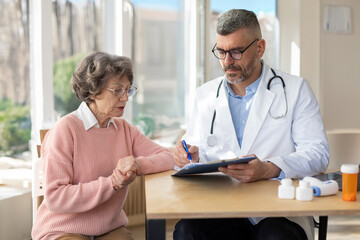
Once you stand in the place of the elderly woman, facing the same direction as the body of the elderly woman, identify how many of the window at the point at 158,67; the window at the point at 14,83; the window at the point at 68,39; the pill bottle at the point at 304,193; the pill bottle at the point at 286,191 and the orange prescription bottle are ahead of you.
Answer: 3

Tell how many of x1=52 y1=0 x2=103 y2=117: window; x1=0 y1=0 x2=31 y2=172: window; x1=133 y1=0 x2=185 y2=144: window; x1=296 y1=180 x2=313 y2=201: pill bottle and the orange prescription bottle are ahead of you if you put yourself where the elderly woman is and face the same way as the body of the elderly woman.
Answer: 2

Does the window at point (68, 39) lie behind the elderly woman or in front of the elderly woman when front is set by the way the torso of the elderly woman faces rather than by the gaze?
behind

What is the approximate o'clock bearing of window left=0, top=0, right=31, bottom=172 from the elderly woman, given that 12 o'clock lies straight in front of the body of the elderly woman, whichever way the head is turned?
The window is roughly at 7 o'clock from the elderly woman.

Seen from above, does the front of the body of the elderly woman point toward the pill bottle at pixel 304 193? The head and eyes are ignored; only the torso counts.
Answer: yes

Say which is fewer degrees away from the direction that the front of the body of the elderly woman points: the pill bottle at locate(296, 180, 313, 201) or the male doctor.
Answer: the pill bottle

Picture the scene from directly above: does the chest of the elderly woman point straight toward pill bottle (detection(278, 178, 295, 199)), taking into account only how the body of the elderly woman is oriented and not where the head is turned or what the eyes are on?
yes

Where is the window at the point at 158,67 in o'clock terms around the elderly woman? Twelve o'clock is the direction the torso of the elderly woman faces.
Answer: The window is roughly at 8 o'clock from the elderly woman.

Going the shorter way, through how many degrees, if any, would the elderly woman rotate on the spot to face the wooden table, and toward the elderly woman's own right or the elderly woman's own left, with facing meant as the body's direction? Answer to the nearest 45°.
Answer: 0° — they already face it

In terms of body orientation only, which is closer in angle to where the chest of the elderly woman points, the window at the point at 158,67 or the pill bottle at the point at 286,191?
the pill bottle

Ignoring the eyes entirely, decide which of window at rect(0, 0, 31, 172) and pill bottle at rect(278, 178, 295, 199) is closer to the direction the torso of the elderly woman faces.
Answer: the pill bottle

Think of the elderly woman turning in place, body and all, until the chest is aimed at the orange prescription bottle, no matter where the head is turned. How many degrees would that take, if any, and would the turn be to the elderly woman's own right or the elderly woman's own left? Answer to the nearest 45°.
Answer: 0° — they already face it

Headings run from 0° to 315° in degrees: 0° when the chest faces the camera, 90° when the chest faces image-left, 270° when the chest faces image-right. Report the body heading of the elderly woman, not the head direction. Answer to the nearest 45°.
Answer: approximately 315°
